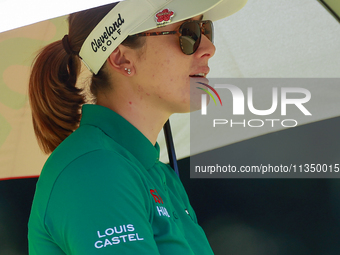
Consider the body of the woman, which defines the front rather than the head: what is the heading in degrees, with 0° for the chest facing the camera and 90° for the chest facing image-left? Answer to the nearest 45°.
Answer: approximately 270°

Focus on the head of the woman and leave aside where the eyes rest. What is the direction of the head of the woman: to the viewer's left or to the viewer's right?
to the viewer's right
